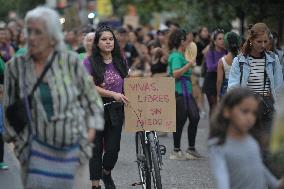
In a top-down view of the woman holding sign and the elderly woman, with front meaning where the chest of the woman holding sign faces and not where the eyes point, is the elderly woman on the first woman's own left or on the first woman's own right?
on the first woman's own right

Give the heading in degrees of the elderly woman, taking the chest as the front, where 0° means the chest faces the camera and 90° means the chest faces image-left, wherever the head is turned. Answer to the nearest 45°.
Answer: approximately 45°

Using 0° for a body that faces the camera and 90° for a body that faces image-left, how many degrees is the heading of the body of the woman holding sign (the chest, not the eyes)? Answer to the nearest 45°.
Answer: approximately 315°

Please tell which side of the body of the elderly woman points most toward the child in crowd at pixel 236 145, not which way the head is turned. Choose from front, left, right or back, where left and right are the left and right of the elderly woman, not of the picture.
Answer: left
